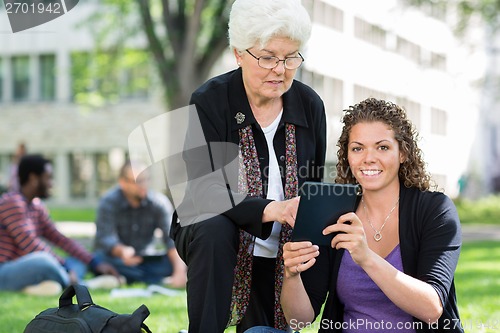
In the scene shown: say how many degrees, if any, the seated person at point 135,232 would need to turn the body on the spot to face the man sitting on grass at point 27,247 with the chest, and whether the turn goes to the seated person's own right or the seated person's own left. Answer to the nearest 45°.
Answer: approximately 45° to the seated person's own right

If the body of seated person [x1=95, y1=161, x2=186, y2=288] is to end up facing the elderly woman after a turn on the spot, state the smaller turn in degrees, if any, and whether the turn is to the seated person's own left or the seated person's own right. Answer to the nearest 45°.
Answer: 0° — they already face them

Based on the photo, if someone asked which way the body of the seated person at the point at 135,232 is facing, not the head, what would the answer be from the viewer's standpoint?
toward the camera

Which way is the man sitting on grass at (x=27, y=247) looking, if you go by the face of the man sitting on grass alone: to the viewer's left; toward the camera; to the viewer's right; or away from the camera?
to the viewer's right

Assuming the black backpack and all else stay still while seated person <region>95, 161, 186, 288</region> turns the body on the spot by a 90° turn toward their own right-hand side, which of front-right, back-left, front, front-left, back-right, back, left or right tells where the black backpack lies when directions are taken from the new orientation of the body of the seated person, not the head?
left

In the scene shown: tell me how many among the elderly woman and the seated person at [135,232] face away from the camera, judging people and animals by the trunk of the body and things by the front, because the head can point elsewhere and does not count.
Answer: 0

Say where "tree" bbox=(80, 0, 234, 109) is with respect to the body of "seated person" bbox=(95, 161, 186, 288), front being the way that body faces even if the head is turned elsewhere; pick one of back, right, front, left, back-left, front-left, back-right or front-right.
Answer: back

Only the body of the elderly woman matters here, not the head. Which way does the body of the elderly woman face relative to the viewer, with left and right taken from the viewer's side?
facing the viewer and to the right of the viewer

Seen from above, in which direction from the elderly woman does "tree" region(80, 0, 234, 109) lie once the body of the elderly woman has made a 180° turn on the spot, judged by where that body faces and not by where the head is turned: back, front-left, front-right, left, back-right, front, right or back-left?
front-right

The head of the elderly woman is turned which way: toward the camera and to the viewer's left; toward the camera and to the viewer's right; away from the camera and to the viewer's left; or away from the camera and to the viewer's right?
toward the camera and to the viewer's right
